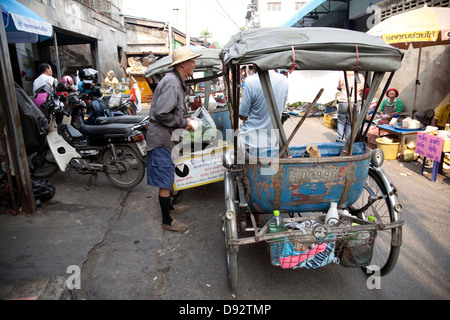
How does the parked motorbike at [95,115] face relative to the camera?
to the viewer's left

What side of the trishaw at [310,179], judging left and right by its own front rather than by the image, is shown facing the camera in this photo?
back

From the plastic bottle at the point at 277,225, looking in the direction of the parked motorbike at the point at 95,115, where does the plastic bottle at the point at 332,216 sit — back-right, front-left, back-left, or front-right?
back-right

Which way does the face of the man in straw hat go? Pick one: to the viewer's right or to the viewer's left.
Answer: to the viewer's right

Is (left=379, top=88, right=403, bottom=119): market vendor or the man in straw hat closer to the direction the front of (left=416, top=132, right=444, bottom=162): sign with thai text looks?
the man in straw hat

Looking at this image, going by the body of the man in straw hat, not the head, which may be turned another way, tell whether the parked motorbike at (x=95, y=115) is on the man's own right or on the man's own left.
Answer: on the man's own left

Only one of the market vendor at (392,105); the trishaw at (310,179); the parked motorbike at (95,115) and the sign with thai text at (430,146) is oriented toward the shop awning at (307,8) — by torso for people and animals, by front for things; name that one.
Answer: the trishaw

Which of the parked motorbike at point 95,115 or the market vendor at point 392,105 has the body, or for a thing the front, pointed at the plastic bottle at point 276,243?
the market vendor

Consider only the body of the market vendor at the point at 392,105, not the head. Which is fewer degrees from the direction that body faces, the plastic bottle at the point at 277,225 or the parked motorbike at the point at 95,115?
the plastic bottle

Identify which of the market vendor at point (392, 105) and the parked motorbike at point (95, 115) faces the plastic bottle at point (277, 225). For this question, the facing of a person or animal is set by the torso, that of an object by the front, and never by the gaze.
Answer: the market vendor
